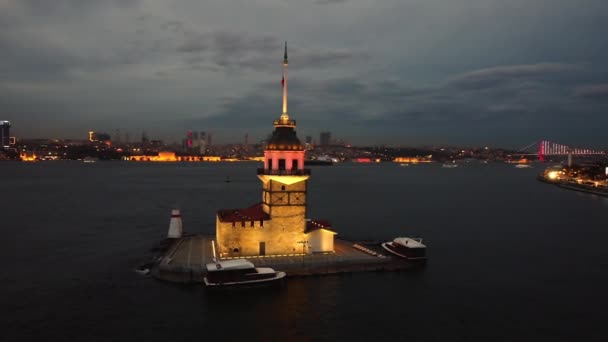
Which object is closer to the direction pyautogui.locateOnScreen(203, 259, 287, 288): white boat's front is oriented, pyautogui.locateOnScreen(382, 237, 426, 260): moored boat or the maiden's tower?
the moored boat

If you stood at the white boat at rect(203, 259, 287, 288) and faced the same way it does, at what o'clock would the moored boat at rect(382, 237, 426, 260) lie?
The moored boat is roughly at 11 o'clock from the white boat.

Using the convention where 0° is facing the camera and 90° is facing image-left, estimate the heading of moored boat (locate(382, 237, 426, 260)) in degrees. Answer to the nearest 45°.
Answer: approximately 90°

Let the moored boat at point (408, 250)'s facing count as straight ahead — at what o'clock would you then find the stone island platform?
The stone island platform is roughly at 11 o'clock from the moored boat.

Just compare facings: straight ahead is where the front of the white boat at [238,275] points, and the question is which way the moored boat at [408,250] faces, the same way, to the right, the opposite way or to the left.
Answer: the opposite way

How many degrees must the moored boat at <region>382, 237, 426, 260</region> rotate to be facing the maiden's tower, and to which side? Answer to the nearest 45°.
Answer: approximately 45° to its left

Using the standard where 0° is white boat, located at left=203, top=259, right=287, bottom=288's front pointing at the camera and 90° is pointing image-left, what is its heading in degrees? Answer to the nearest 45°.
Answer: approximately 270°

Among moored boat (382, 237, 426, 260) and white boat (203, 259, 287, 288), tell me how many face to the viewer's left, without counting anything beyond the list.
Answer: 1

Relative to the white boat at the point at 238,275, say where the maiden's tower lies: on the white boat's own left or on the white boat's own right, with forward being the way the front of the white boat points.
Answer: on the white boat's own left
